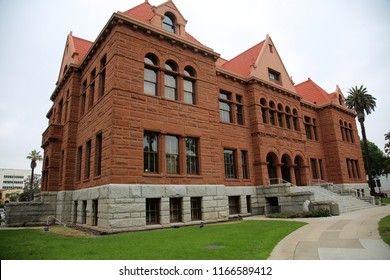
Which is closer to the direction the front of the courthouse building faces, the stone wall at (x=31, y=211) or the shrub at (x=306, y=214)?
the shrub

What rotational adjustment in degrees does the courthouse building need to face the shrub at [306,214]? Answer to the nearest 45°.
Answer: approximately 45° to its left

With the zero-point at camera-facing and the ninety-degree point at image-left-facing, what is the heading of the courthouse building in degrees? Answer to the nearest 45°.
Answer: approximately 315°
